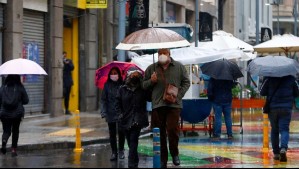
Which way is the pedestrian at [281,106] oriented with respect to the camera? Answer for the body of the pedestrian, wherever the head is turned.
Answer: away from the camera

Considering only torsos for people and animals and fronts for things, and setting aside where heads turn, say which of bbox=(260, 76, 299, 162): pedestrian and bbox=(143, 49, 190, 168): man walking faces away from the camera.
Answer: the pedestrian

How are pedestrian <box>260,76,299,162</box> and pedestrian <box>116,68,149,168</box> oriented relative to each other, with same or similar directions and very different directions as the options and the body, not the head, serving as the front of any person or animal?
very different directions

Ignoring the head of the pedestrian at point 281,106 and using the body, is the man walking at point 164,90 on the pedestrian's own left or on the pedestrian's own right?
on the pedestrian's own left

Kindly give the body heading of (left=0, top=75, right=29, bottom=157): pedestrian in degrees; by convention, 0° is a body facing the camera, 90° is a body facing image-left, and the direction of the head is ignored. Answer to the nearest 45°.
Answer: approximately 180°

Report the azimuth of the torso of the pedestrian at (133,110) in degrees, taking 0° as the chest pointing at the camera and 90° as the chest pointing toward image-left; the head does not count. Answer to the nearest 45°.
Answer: approximately 0°

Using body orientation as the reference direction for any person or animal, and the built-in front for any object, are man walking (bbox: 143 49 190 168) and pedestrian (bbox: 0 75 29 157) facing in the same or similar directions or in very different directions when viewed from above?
very different directions

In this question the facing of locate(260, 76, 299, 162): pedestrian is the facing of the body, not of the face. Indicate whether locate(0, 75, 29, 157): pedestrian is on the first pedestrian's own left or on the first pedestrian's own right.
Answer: on the first pedestrian's own left

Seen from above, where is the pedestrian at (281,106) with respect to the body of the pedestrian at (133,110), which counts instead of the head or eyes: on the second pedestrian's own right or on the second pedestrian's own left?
on the second pedestrian's own left
